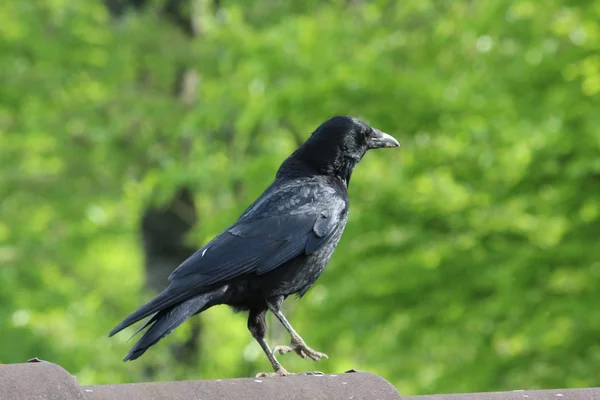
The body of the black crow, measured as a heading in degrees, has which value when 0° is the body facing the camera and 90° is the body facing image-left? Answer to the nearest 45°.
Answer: approximately 270°
